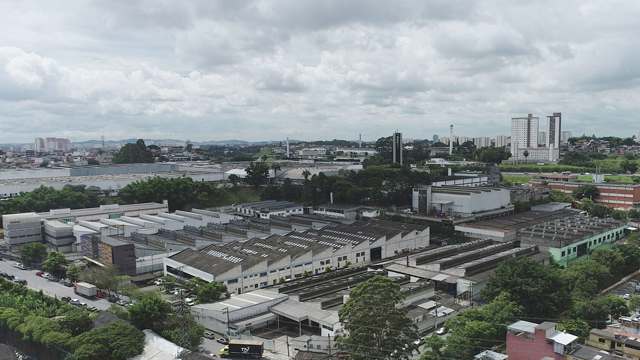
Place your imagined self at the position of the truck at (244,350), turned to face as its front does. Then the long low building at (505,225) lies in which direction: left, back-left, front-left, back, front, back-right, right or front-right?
back-right

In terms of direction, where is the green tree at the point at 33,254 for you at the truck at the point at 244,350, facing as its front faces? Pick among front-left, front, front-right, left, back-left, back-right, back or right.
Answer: front-right

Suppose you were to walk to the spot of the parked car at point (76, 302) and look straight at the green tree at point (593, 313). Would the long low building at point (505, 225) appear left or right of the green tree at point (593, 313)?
left

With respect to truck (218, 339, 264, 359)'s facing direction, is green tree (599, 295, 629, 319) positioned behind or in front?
behind

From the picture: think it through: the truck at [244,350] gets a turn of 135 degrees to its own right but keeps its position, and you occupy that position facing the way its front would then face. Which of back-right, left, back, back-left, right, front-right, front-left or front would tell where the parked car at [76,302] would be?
left

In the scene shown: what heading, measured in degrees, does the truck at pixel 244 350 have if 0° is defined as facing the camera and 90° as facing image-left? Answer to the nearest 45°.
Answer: approximately 90°

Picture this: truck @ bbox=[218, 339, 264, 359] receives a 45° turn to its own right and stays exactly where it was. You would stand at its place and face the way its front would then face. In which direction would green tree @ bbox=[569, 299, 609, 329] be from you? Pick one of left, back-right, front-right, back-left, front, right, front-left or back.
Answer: back-right

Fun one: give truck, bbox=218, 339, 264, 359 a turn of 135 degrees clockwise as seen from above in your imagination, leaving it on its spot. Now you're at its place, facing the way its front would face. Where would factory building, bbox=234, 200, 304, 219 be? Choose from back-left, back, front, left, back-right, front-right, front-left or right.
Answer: front-left

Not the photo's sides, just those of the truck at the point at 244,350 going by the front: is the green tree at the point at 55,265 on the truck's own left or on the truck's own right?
on the truck's own right

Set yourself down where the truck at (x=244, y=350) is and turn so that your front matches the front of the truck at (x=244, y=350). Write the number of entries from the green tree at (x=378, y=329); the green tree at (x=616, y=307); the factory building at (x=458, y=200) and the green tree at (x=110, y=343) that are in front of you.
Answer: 1

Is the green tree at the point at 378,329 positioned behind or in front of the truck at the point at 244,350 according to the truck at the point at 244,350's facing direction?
behind

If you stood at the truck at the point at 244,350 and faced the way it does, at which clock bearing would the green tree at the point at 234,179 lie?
The green tree is roughly at 3 o'clock from the truck.

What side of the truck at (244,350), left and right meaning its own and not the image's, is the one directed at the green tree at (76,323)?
front
